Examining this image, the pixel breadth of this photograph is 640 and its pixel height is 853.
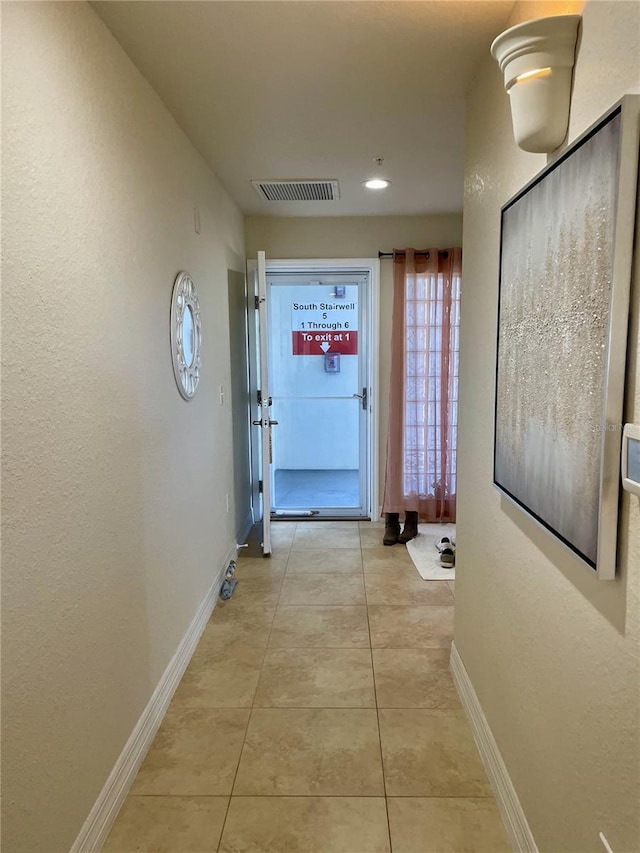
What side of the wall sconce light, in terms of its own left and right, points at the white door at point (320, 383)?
right

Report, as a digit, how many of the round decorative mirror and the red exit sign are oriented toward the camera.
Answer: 1

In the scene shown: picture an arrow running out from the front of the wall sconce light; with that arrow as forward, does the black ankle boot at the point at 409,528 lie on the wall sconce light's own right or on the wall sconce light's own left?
on the wall sconce light's own right

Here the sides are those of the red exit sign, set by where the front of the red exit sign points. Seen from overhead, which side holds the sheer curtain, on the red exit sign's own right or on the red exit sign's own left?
on the red exit sign's own left

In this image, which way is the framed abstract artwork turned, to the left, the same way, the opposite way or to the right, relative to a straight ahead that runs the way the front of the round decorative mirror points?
the opposite way

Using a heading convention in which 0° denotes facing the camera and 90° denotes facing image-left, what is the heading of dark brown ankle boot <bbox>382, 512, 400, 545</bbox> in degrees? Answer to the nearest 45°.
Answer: approximately 45°

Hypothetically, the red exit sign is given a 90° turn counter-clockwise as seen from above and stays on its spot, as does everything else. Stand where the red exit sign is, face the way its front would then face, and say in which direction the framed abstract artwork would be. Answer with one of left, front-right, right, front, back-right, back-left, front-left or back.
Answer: right

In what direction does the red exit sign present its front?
toward the camera

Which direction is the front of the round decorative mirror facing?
to the viewer's right

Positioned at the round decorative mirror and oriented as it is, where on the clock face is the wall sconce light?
The wall sconce light is roughly at 2 o'clock from the round decorative mirror.

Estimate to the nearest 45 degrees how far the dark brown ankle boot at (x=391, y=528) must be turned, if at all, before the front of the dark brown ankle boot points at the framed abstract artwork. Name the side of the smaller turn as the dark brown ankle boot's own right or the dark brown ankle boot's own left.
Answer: approximately 45° to the dark brown ankle boot's own left

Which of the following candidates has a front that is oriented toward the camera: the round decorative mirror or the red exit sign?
the red exit sign
